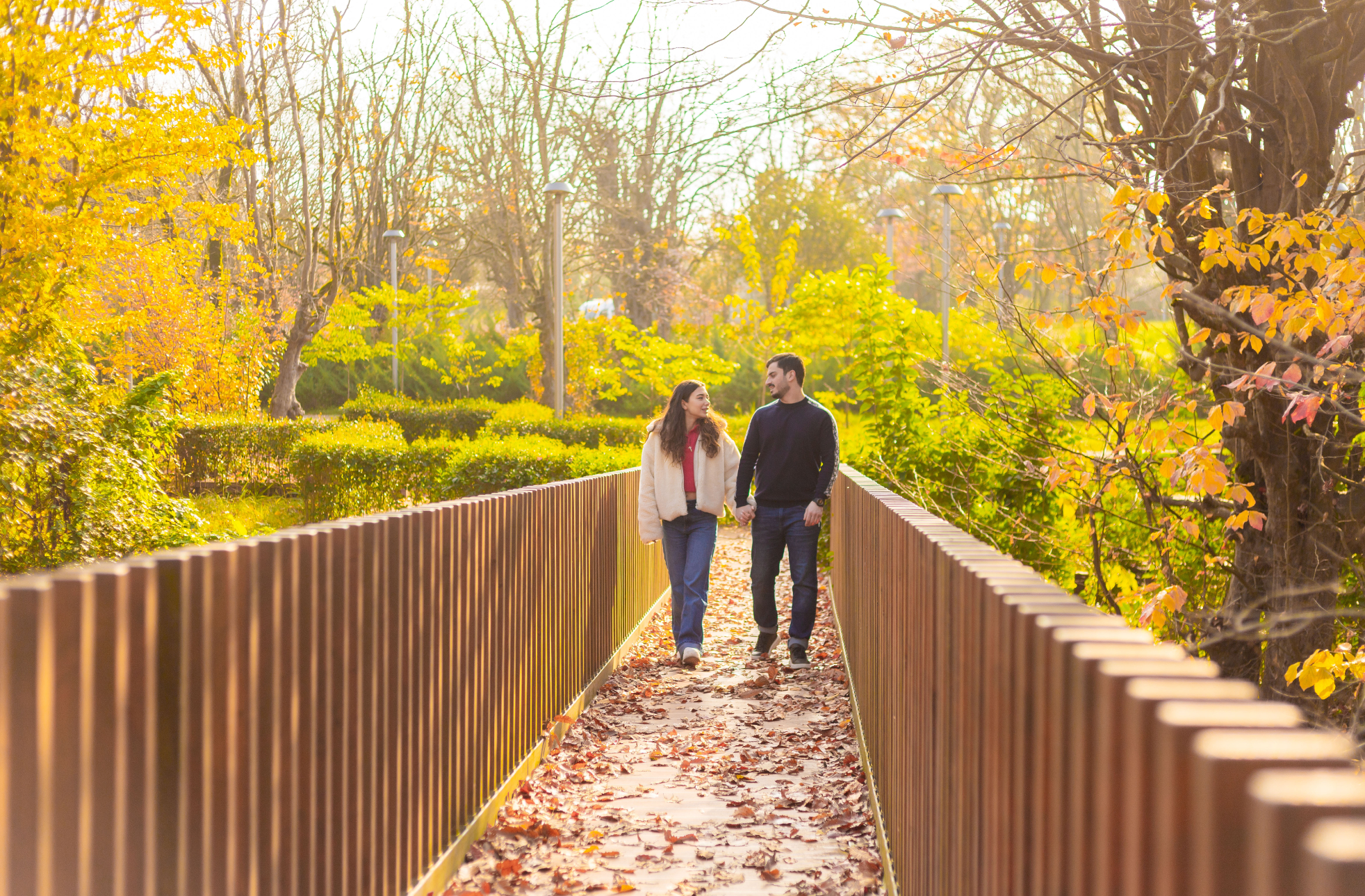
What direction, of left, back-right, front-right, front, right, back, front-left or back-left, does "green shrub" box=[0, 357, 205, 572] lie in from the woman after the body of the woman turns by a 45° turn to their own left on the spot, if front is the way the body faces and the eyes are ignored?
back-right

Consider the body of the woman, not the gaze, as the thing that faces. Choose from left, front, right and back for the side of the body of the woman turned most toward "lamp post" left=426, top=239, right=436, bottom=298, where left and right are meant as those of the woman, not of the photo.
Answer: back

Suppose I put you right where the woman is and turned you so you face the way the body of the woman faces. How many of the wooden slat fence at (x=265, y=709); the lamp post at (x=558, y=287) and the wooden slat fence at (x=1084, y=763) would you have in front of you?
2

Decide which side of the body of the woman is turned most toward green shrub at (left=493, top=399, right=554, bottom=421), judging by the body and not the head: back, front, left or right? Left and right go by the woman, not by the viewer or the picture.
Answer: back

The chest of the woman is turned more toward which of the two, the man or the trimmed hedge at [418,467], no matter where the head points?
the man

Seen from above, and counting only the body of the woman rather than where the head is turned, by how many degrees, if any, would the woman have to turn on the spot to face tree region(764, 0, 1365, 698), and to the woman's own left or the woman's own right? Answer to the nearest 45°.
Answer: approximately 45° to the woman's own left

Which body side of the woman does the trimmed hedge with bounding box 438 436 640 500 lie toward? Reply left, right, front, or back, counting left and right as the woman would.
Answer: back

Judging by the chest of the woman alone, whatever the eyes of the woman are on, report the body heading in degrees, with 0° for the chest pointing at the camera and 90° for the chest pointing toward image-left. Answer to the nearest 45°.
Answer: approximately 0°

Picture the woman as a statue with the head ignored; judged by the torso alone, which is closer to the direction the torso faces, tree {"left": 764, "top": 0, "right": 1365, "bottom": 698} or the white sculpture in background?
the tree

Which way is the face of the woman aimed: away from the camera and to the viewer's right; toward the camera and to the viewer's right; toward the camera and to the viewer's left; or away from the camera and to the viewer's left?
toward the camera and to the viewer's right

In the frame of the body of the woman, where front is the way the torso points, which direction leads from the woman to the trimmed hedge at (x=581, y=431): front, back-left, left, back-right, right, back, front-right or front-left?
back

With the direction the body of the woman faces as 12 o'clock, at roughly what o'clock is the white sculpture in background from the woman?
The white sculpture in background is roughly at 6 o'clock from the woman.
